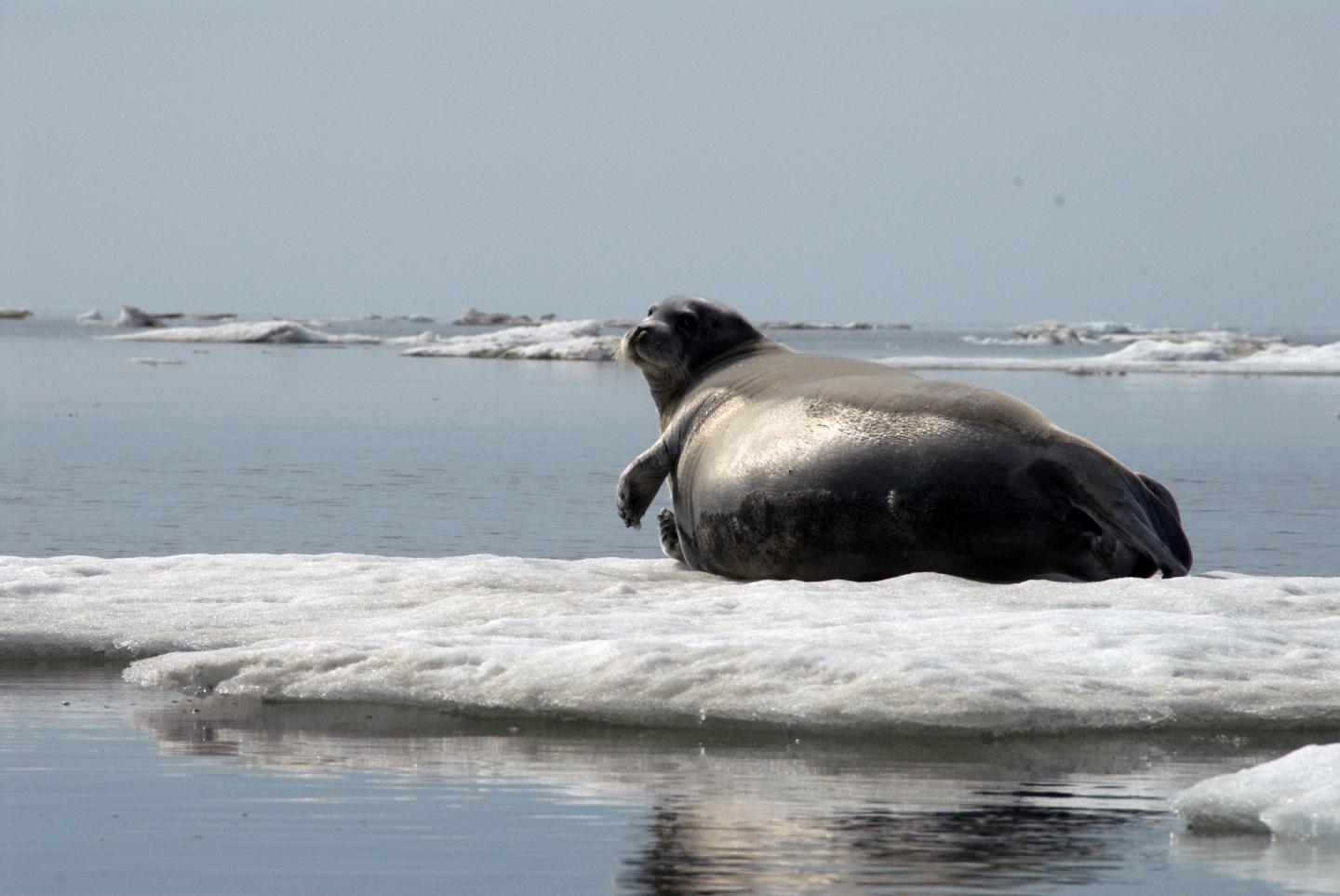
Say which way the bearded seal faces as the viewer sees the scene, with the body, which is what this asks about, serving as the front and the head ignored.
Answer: to the viewer's left

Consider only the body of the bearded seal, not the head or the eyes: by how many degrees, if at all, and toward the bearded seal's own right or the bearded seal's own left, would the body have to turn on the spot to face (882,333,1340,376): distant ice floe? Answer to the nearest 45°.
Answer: approximately 90° to the bearded seal's own right

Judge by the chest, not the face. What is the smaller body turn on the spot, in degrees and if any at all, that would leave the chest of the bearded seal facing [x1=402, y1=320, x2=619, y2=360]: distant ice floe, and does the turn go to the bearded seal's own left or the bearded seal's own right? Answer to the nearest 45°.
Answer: approximately 90° to the bearded seal's own right

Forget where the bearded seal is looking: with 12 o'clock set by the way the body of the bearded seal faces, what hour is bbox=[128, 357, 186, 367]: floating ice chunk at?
The floating ice chunk is roughly at 2 o'clock from the bearded seal.

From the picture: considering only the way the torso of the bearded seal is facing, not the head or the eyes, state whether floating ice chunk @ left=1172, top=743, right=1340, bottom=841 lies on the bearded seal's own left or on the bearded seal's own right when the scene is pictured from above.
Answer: on the bearded seal's own left

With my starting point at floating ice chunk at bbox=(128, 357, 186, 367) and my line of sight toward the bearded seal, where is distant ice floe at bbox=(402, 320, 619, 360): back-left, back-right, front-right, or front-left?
back-left
